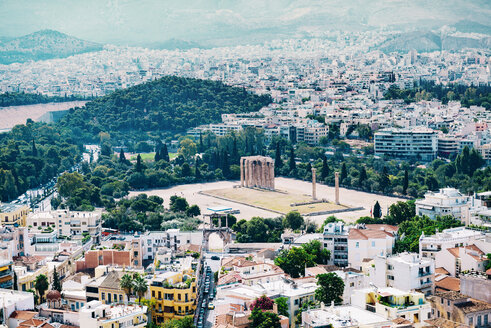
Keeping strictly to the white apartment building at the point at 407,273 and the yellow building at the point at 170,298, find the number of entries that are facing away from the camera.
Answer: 0

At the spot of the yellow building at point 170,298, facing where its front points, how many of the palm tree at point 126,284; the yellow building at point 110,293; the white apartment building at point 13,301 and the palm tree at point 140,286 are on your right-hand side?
4

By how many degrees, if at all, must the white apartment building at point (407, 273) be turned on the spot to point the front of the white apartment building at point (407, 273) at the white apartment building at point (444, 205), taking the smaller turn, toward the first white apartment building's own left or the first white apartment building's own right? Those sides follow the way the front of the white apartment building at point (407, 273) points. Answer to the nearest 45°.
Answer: approximately 135° to the first white apartment building's own left

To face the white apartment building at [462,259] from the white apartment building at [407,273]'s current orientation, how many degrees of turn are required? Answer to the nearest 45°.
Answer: approximately 90° to its left

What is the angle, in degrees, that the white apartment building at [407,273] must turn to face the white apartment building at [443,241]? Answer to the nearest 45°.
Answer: approximately 135° to its left

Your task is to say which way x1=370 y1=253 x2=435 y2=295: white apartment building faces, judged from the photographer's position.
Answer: facing the viewer and to the right of the viewer

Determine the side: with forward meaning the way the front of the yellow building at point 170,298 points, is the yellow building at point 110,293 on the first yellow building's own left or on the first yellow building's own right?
on the first yellow building's own right

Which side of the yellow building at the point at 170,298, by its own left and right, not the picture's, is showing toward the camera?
front

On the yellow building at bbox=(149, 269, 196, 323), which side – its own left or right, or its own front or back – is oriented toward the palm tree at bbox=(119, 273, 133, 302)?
right

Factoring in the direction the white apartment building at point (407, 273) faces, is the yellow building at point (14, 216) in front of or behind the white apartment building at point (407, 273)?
behind

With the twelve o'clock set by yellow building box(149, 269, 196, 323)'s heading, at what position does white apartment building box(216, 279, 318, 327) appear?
The white apartment building is roughly at 9 o'clock from the yellow building.
